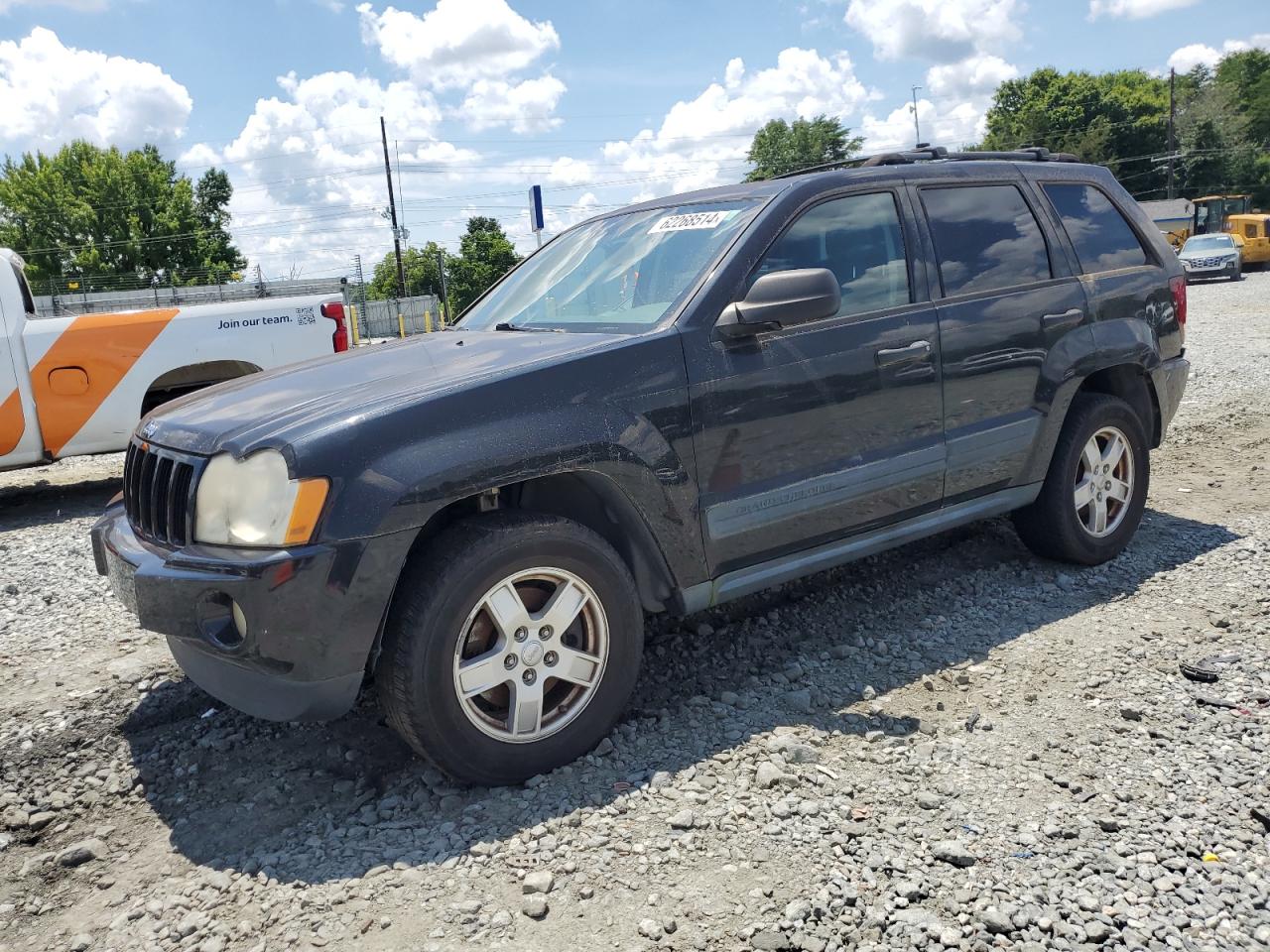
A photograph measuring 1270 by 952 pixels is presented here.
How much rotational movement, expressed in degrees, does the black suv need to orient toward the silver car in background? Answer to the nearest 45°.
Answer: approximately 180°

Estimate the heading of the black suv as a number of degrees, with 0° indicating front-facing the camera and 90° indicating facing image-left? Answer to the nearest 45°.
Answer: approximately 45°

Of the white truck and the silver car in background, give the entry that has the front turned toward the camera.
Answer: the silver car in background

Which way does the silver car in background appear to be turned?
toward the camera

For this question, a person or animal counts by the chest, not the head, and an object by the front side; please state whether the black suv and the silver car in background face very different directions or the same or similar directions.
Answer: same or similar directions

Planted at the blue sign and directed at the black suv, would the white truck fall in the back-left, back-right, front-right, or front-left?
front-right

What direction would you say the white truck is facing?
to the viewer's left

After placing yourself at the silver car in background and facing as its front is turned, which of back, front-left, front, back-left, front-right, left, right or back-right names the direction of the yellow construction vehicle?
back

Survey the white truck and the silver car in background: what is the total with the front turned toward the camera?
1

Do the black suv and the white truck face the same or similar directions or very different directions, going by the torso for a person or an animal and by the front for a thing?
same or similar directions

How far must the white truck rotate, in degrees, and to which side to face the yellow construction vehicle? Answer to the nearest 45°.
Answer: approximately 135° to its right

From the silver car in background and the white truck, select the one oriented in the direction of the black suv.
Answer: the silver car in background

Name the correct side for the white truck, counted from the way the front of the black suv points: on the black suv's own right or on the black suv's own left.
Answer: on the black suv's own right

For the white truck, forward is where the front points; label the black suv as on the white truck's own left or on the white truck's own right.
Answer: on the white truck's own left

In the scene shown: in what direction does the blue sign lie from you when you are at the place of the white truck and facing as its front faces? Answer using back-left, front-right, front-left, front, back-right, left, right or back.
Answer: back-right

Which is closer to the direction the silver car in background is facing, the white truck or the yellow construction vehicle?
the white truck
